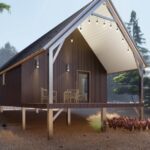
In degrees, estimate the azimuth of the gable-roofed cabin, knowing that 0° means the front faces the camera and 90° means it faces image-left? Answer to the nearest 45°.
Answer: approximately 315°
